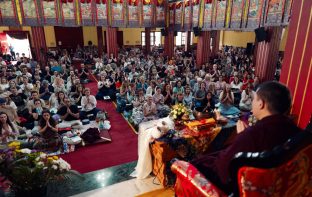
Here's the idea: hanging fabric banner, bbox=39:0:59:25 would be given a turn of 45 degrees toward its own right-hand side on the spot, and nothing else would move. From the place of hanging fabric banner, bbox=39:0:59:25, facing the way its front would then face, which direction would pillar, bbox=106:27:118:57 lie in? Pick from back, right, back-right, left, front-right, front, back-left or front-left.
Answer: back-left

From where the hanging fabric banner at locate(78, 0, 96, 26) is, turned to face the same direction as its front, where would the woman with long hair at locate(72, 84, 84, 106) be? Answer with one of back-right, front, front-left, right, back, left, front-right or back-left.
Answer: front

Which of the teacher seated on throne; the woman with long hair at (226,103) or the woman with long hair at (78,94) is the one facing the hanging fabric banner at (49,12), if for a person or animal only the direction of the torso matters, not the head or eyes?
the teacher seated on throne

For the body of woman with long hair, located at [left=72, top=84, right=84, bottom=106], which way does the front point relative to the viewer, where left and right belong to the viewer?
facing the viewer and to the right of the viewer

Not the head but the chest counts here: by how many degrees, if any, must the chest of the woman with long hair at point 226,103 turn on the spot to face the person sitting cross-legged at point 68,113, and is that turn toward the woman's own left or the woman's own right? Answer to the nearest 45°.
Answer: approximately 45° to the woman's own right

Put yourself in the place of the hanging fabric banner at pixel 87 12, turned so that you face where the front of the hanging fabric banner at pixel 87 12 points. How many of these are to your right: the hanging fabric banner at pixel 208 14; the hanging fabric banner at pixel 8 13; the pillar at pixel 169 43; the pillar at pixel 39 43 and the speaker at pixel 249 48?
2

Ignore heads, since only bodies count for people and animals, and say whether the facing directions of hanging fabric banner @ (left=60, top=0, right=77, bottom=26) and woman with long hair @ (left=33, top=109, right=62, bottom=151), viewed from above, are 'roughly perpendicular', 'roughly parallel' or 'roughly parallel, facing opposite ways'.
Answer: roughly parallel

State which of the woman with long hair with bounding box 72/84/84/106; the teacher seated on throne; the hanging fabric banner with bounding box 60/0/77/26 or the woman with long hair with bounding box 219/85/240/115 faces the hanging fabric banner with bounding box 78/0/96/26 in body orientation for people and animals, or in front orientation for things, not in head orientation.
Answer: the teacher seated on throne

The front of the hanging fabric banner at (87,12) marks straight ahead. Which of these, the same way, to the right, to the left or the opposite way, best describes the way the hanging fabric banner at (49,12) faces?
the same way

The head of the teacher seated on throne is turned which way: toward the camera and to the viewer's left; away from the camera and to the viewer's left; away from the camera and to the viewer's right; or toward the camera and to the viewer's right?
away from the camera and to the viewer's left

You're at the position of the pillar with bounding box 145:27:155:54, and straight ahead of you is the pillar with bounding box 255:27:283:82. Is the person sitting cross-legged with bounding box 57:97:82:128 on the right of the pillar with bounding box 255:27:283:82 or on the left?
right

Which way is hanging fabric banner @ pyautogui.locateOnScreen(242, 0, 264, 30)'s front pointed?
toward the camera

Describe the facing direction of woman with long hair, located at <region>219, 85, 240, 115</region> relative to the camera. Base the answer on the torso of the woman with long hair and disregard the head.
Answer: toward the camera

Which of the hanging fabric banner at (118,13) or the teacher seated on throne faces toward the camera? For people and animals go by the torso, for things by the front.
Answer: the hanging fabric banner

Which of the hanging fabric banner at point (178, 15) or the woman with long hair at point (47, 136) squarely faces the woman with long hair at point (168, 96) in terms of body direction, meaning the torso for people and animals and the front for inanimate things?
the hanging fabric banner

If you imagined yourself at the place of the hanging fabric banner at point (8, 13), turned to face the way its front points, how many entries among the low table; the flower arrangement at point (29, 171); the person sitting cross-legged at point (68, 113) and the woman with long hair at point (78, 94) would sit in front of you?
4

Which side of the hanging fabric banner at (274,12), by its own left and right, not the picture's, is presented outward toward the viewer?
front

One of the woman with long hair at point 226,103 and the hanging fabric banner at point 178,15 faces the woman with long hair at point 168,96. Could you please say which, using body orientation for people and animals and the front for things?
the hanging fabric banner

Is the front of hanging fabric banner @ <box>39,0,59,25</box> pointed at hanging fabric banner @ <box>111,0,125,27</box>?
no
